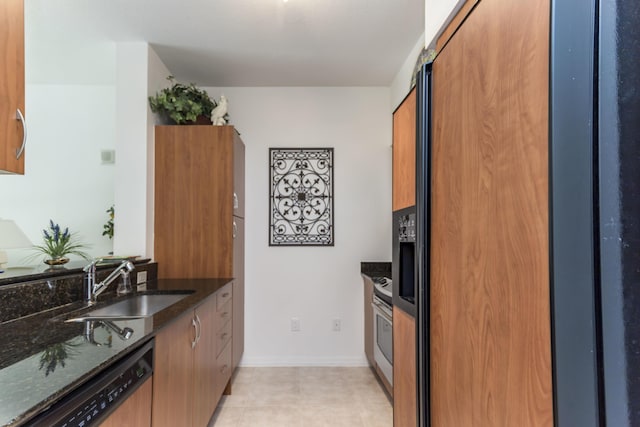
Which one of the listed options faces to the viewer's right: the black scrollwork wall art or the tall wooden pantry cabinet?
the tall wooden pantry cabinet

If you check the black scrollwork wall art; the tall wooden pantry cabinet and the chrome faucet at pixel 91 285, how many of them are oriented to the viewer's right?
2

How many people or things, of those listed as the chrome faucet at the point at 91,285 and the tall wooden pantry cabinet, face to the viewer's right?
2

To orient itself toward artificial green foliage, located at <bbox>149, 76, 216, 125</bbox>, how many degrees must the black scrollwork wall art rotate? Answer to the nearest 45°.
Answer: approximately 45° to its right

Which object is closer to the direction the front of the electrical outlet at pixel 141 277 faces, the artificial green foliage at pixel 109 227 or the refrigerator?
the refrigerator

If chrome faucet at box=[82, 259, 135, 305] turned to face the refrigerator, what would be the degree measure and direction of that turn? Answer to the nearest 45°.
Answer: approximately 90° to its right

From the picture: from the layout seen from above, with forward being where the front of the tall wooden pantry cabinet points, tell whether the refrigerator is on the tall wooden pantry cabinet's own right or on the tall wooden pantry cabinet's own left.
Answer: on the tall wooden pantry cabinet's own right

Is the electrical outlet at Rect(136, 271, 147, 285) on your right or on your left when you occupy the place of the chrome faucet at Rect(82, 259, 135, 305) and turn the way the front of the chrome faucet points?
on your left

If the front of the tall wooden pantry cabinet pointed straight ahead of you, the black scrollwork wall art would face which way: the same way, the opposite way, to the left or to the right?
to the right

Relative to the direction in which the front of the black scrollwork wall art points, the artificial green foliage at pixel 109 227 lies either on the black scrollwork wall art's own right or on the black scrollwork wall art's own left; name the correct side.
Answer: on the black scrollwork wall art's own right

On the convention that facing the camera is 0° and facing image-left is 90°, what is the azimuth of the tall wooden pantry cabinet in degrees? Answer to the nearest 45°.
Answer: approximately 270°

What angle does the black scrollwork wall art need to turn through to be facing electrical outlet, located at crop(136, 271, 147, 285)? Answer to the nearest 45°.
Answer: approximately 45° to its right

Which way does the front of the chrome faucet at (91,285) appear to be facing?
to the viewer's right

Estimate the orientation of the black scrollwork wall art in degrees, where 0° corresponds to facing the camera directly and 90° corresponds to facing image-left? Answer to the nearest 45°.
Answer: approximately 0°
